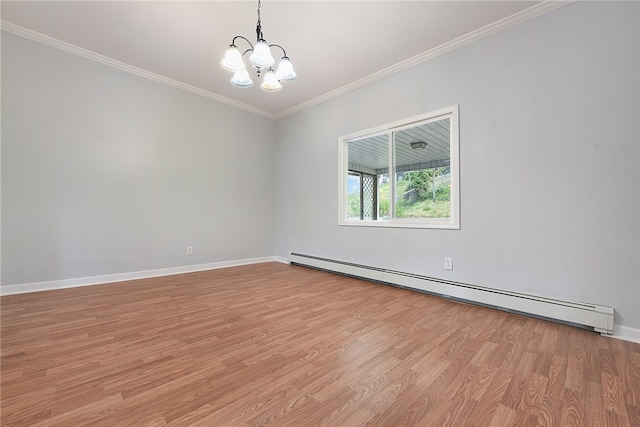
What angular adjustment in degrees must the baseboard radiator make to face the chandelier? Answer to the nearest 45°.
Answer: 0° — it already faces it

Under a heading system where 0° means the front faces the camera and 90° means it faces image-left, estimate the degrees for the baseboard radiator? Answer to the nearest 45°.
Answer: approximately 45°
